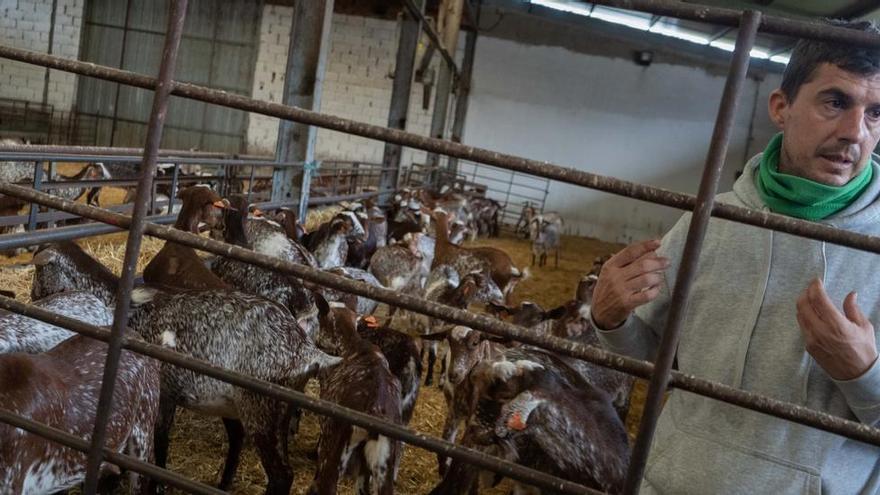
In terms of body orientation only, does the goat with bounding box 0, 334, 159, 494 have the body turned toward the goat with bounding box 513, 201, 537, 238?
no

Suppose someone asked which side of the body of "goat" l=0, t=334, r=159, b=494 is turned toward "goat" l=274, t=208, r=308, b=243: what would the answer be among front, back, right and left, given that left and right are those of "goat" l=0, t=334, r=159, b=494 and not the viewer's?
right

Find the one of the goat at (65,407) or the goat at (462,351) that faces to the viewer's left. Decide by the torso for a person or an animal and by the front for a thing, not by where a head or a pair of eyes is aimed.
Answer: the goat at (65,407)

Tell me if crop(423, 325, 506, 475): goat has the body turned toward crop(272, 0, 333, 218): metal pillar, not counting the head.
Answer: no

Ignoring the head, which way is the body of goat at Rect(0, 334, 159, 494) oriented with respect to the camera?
to the viewer's left

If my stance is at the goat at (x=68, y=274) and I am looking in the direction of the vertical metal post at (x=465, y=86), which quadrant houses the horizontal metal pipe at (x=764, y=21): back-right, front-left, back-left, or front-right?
back-right

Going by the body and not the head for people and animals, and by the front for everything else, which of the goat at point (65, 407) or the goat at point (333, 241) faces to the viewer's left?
the goat at point (65, 407)
